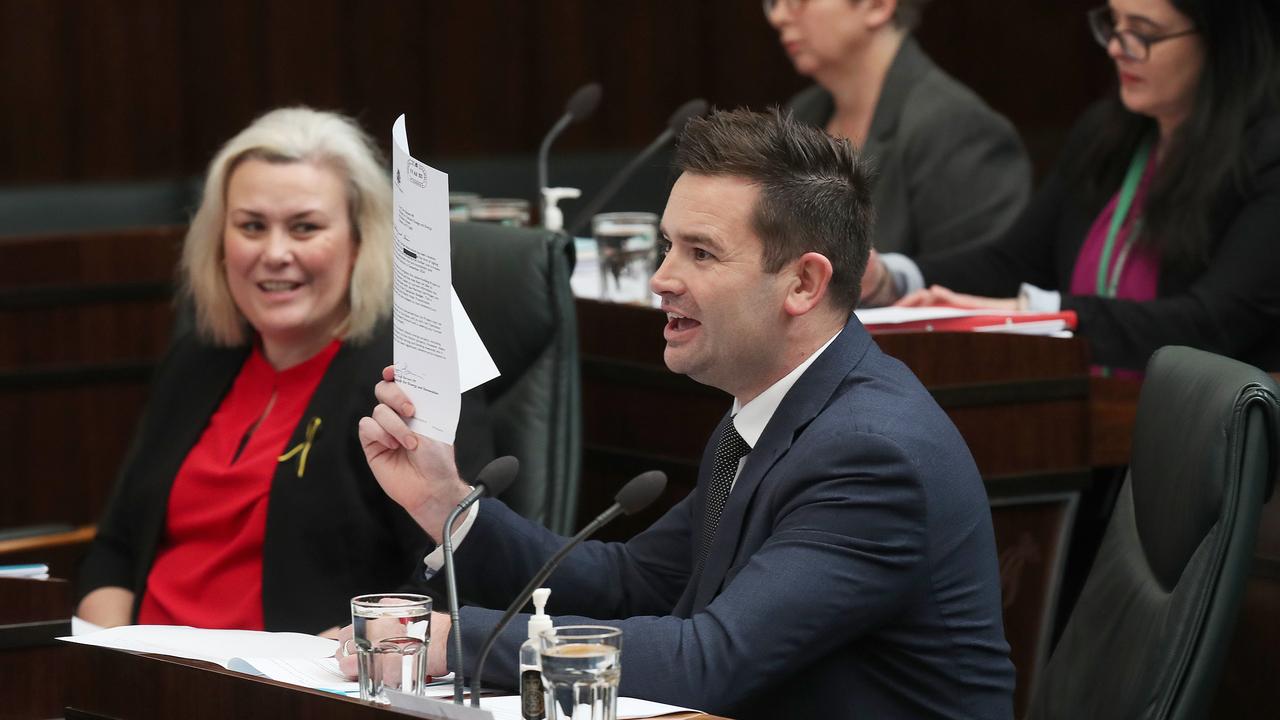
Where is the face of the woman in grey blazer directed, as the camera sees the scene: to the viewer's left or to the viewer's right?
to the viewer's left

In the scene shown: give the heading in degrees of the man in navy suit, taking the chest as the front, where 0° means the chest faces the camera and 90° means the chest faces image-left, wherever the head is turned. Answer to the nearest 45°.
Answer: approximately 90°

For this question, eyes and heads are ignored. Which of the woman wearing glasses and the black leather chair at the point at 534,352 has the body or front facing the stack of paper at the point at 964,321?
the woman wearing glasses

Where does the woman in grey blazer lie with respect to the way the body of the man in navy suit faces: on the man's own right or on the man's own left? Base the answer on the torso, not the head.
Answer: on the man's own right
